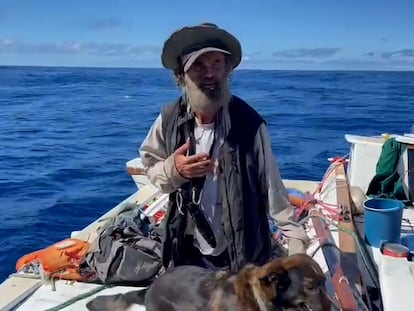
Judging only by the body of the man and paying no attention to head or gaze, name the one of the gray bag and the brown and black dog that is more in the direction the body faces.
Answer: the brown and black dog

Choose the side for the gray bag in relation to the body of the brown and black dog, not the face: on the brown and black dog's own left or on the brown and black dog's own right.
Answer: on the brown and black dog's own left

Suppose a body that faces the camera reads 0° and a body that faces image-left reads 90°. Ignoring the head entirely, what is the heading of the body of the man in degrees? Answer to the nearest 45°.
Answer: approximately 0°

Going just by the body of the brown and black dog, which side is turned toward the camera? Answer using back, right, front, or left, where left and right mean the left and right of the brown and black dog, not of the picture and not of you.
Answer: right

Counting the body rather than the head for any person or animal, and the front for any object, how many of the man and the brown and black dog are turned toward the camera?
1

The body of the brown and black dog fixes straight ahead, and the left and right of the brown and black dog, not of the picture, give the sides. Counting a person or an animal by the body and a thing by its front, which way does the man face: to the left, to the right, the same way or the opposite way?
to the right

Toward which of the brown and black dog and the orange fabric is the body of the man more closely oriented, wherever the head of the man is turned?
the brown and black dog

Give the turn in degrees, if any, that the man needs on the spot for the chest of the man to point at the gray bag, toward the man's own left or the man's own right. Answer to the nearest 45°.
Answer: approximately 135° to the man's own right
